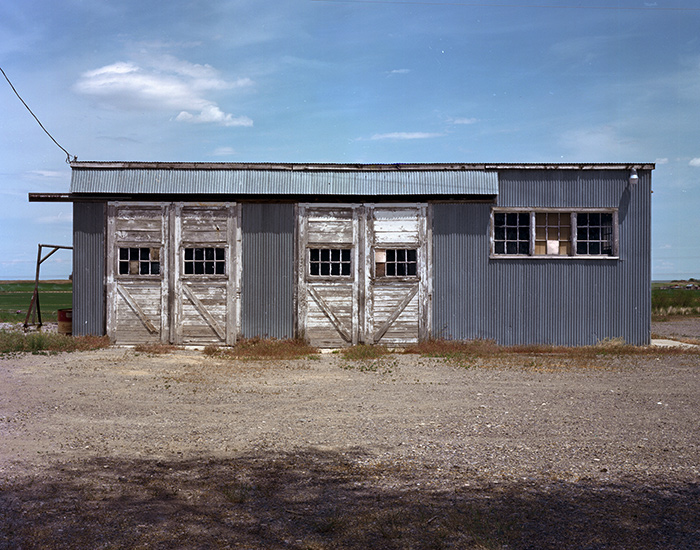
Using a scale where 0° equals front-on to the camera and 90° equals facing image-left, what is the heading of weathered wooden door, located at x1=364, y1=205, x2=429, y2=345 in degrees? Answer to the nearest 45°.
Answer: approximately 0°

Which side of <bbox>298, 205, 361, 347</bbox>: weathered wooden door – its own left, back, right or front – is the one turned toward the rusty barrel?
right

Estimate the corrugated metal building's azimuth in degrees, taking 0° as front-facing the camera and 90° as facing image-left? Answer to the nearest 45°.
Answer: approximately 0°

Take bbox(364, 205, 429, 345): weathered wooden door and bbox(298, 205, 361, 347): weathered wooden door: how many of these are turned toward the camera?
2

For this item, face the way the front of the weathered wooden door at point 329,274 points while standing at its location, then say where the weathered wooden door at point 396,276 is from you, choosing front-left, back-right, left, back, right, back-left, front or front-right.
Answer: left

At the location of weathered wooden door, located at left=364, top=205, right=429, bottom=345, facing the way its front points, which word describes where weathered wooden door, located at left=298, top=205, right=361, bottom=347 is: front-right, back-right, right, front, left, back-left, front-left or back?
right

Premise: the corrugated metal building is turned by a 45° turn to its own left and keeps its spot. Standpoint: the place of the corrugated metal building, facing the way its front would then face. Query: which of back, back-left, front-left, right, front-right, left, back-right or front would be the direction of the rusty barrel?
back-right
